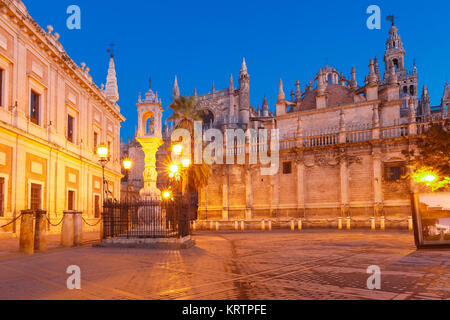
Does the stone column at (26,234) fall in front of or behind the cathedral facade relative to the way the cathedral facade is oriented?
in front

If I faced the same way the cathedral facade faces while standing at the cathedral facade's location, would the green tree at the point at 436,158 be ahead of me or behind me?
ahead

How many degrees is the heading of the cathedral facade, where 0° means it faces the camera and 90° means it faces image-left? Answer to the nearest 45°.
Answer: approximately 0°

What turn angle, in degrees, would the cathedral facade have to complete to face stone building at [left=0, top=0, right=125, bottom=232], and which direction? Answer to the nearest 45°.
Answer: approximately 45° to its right

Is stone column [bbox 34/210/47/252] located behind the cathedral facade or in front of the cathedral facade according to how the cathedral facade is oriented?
in front
